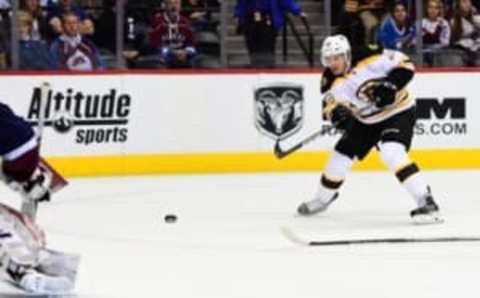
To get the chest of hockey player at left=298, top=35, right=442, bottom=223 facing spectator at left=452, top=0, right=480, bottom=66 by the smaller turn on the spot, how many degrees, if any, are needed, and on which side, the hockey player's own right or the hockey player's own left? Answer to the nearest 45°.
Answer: approximately 135° to the hockey player's own right

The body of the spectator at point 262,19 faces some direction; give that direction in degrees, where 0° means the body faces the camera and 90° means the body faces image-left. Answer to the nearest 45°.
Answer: approximately 0°

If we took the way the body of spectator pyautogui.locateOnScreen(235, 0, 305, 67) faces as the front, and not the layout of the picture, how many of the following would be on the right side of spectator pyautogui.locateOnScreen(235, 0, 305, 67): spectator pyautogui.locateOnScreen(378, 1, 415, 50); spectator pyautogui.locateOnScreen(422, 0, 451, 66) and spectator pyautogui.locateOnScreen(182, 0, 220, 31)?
1

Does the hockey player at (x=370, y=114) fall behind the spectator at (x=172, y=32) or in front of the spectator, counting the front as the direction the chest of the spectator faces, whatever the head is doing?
in front

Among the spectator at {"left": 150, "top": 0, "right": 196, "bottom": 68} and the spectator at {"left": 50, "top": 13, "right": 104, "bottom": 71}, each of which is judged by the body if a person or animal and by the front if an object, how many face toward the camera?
2

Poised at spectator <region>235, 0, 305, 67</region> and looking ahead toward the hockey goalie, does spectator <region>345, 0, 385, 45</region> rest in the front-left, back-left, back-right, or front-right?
back-left
